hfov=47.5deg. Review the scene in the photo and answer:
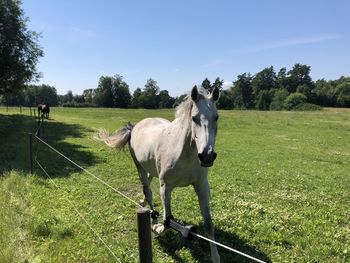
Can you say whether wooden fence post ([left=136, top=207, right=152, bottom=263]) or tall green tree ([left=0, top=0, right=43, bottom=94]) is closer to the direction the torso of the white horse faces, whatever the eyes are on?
the wooden fence post

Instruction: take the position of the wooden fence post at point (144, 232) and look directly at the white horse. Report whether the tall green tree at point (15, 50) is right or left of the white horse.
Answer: left

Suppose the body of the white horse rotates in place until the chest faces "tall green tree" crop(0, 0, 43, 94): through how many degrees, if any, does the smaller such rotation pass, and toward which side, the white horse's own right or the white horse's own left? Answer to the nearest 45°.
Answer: approximately 180°

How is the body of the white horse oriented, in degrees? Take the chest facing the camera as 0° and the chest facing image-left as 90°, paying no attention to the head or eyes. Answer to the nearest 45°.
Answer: approximately 315°

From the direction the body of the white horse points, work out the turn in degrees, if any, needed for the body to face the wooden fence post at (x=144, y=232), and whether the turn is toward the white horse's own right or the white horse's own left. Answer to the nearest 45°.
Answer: approximately 45° to the white horse's own right
